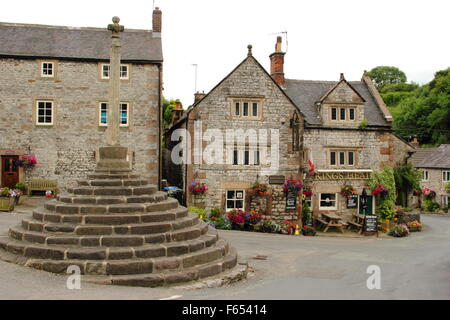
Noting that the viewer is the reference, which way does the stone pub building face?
facing the viewer

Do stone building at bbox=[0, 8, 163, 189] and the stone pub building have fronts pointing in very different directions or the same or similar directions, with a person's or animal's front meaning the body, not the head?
same or similar directions

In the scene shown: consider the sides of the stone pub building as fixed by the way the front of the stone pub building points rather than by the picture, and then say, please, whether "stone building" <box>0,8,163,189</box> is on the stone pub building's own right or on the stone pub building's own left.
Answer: on the stone pub building's own right

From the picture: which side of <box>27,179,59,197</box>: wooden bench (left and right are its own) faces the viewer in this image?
front

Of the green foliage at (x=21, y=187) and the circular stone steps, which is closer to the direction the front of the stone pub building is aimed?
the circular stone steps

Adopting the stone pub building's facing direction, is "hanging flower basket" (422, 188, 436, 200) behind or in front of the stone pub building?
behind

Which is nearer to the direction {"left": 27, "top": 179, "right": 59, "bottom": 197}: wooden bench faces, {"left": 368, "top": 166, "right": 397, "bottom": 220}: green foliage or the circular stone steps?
the circular stone steps

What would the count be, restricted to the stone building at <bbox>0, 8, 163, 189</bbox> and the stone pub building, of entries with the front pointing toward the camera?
2

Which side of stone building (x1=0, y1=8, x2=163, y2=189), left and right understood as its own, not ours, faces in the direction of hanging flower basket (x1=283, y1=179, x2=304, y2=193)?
left

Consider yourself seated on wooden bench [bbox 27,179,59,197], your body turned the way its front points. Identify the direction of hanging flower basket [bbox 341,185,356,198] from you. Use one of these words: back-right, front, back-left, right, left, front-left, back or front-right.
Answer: left
